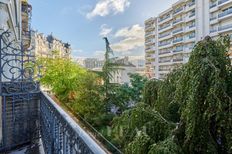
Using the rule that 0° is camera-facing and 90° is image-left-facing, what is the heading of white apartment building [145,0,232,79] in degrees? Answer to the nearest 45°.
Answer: approximately 45°

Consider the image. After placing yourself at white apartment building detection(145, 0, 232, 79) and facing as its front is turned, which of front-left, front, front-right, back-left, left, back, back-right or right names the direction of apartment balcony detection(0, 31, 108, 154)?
front-left

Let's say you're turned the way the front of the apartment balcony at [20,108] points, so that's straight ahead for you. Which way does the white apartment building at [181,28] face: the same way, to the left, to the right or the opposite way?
the opposite way

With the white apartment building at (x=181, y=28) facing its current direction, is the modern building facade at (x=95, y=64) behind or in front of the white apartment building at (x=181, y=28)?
in front

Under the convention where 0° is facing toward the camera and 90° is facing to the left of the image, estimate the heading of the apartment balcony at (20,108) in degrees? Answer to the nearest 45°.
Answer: approximately 270°

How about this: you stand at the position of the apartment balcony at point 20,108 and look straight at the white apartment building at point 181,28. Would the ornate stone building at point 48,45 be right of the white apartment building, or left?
left

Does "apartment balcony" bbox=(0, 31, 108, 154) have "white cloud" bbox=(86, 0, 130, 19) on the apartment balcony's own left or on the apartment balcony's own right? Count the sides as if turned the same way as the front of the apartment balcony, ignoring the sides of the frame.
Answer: on the apartment balcony's own left

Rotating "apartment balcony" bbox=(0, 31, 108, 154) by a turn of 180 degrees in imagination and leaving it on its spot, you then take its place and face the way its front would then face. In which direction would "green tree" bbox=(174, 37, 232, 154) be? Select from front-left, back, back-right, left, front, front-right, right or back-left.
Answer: back-left
